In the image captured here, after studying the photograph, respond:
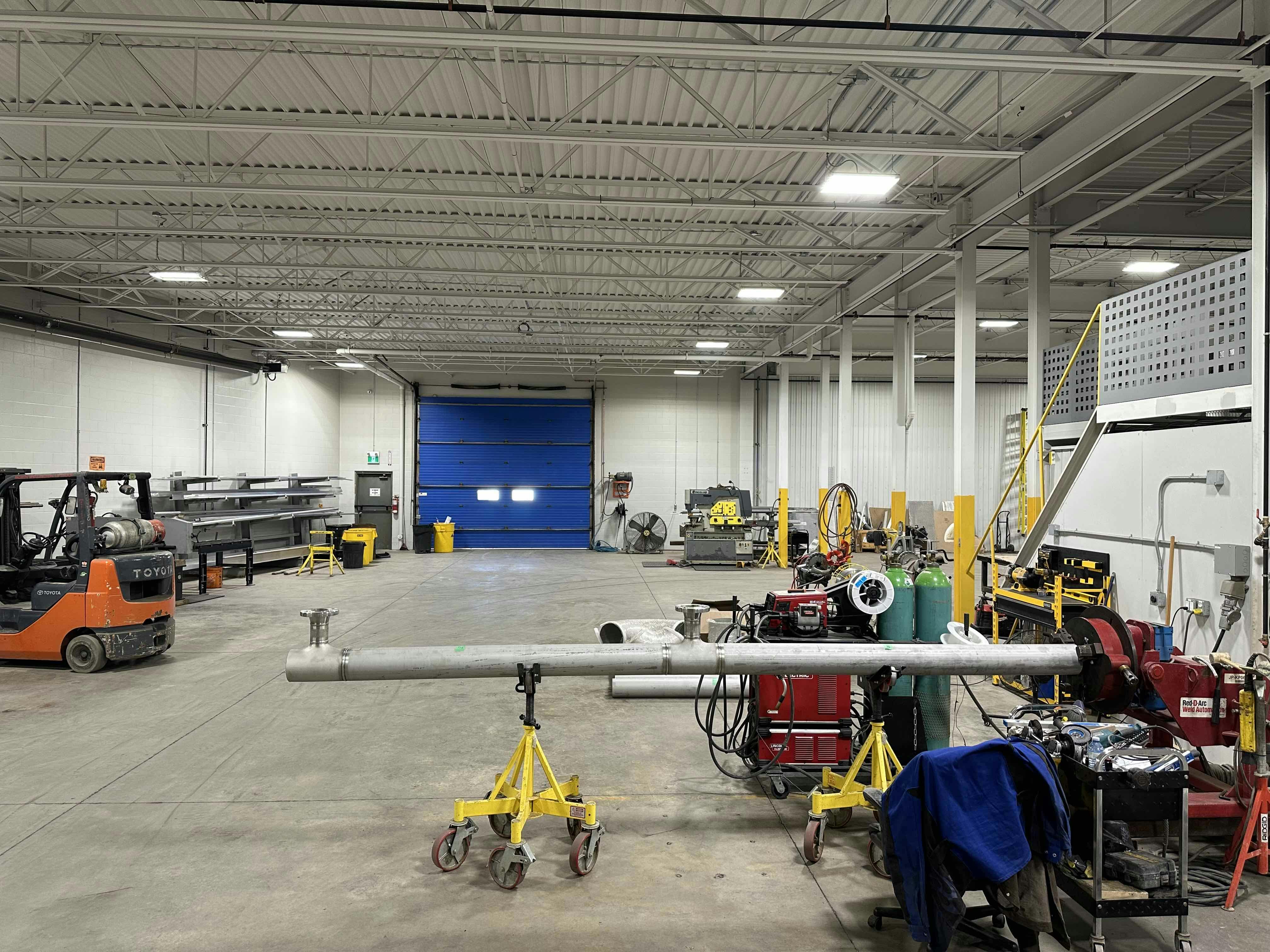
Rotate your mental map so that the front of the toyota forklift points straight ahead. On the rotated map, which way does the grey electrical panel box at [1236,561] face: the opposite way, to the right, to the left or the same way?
the same way

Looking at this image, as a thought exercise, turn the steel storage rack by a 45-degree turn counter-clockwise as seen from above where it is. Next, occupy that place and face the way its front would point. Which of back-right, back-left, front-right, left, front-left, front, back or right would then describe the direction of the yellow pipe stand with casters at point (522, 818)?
right

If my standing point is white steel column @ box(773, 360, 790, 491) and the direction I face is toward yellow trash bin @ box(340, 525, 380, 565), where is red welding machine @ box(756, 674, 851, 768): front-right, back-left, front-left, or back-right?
front-left

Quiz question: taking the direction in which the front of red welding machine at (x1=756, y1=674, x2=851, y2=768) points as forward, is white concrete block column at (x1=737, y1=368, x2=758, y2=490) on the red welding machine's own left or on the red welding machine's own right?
on the red welding machine's own right

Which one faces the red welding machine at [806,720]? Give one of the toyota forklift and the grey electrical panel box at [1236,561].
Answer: the grey electrical panel box

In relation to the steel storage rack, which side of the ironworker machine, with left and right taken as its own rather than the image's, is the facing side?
right

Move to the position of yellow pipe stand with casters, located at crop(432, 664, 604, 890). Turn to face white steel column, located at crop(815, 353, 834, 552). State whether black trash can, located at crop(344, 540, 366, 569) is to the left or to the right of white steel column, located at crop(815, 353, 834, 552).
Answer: left

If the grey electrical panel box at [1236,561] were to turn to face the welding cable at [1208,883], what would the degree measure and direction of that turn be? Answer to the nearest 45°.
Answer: approximately 45° to its left

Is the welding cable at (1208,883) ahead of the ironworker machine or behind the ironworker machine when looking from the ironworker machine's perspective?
ahead

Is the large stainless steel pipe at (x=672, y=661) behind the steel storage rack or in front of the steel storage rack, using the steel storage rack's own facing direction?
in front

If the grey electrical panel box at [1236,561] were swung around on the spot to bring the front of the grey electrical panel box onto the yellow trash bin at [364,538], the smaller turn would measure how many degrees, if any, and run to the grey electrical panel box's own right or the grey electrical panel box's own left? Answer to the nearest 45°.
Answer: approximately 45° to the grey electrical panel box's own right

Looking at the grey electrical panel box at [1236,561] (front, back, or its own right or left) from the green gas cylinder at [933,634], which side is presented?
front

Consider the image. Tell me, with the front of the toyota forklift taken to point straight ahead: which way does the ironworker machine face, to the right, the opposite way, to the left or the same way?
to the left
